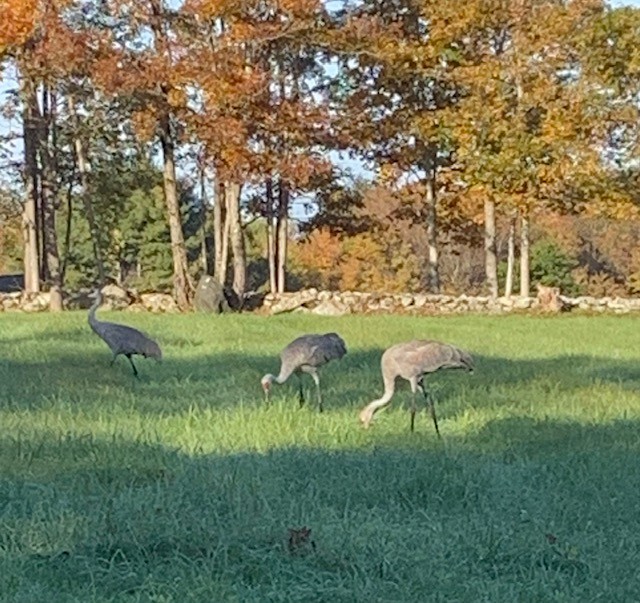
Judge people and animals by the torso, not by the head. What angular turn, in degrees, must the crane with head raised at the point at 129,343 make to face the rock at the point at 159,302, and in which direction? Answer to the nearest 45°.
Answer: approximately 90° to its right

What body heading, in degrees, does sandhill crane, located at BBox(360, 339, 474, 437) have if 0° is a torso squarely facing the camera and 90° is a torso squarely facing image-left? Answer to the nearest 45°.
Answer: approximately 90°

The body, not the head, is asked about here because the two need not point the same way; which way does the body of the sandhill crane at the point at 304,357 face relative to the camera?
to the viewer's left

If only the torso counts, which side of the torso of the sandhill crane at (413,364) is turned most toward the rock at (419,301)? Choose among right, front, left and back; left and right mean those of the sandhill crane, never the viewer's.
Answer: right

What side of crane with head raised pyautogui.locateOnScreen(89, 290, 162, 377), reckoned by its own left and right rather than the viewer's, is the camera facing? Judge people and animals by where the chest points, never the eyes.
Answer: left

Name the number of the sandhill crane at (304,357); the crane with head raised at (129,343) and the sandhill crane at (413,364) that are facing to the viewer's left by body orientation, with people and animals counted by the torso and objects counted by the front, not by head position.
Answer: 3

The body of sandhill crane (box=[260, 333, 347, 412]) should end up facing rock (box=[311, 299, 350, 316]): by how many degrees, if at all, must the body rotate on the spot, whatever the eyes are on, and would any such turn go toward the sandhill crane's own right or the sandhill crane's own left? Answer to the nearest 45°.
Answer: approximately 90° to the sandhill crane's own right

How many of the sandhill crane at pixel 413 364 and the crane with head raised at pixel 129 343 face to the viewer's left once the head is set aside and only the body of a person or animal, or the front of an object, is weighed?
2

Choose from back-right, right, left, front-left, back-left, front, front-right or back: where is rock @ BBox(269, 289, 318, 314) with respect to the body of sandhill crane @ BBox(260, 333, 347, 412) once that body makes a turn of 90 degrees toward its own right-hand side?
front
